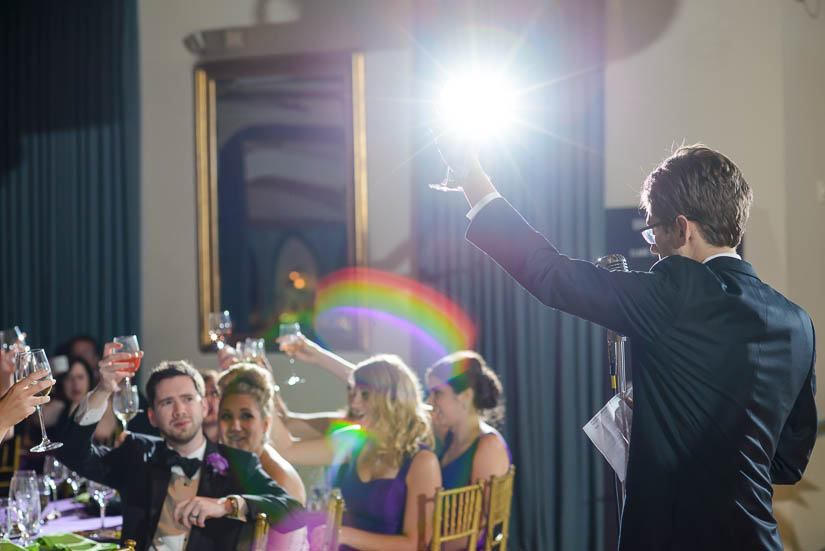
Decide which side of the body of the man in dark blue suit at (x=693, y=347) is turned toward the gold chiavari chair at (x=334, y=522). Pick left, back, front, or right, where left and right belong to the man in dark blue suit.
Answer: front

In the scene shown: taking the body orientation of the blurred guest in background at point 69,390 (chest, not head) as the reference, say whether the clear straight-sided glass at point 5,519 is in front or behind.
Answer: in front

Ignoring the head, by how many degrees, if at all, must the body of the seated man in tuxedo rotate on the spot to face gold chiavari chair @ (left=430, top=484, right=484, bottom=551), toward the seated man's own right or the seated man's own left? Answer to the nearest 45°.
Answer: approximately 90° to the seated man's own left

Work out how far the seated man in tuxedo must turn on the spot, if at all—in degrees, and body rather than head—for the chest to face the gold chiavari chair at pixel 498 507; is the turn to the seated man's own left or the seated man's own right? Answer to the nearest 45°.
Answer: approximately 90° to the seated man's own left

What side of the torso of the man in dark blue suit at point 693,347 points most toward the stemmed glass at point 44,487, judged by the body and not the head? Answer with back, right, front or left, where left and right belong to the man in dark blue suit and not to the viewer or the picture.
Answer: front

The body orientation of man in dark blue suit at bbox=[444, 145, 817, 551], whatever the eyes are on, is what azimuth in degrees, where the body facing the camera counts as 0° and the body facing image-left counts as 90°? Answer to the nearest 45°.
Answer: approximately 135°

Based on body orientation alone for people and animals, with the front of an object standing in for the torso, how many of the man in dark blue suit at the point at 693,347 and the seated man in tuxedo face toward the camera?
1

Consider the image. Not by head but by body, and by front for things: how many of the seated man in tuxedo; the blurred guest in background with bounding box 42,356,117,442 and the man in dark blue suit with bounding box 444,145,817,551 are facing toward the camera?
2

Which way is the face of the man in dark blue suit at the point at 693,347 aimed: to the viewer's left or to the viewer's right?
to the viewer's left

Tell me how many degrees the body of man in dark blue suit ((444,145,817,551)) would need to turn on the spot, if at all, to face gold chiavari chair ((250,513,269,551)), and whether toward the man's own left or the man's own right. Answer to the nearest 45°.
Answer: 0° — they already face it
